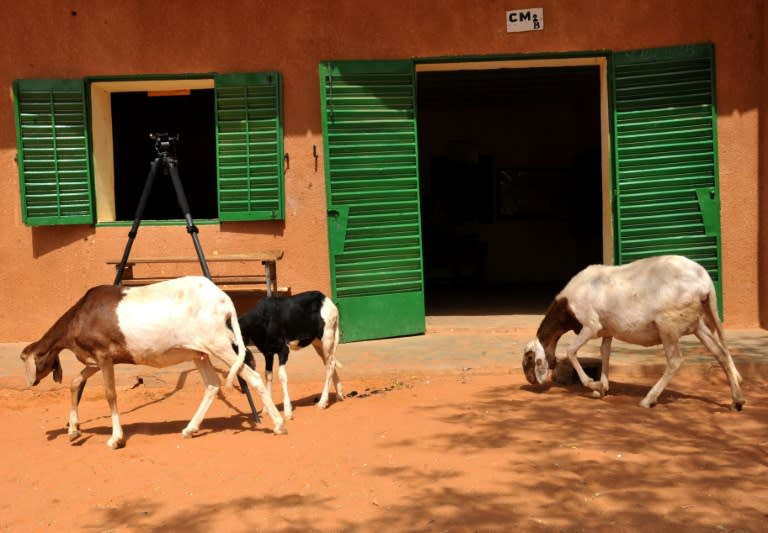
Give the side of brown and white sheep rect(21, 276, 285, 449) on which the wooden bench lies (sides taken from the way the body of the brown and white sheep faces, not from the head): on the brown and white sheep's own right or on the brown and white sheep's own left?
on the brown and white sheep's own right

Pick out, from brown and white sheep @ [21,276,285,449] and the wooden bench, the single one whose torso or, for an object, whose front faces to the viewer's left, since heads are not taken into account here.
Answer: the brown and white sheep

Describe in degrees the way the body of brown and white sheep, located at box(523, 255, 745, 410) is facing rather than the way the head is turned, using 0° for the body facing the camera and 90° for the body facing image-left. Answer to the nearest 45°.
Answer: approximately 90°

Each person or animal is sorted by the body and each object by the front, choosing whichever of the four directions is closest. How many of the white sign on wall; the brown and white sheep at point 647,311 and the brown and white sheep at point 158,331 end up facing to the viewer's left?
2

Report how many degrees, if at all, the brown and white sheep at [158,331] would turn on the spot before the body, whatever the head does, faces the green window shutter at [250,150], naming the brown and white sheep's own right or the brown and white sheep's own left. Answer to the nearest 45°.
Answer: approximately 90° to the brown and white sheep's own right

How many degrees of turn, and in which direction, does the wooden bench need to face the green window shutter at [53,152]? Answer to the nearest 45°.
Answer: approximately 90° to its right

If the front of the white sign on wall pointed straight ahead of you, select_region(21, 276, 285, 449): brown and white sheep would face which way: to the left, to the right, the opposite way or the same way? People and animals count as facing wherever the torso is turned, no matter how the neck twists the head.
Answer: to the right

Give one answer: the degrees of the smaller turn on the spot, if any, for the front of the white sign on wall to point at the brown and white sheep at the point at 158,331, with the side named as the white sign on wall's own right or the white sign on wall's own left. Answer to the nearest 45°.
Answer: approximately 45° to the white sign on wall's own right

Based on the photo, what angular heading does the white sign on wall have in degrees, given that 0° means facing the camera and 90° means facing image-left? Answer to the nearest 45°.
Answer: approximately 0°

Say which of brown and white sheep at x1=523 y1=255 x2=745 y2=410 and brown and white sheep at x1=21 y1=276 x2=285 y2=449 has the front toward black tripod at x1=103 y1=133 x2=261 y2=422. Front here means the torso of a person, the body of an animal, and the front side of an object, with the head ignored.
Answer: brown and white sheep at x1=523 y1=255 x2=745 y2=410

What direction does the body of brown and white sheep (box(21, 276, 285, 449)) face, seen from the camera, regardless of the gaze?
to the viewer's left

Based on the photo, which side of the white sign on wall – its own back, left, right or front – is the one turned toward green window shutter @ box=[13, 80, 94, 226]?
right
